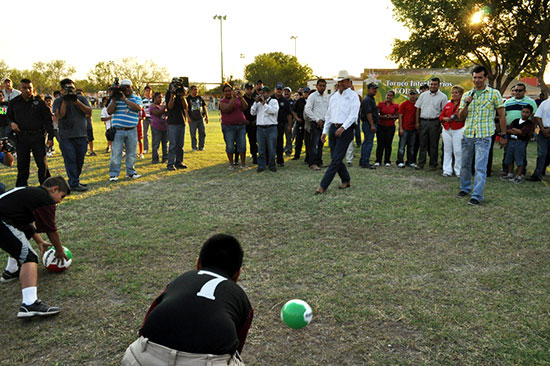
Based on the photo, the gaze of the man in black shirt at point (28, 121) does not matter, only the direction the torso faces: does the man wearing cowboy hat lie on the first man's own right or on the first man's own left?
on the first man's own left

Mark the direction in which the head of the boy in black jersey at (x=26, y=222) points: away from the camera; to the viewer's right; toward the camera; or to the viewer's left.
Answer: to the viewer's right

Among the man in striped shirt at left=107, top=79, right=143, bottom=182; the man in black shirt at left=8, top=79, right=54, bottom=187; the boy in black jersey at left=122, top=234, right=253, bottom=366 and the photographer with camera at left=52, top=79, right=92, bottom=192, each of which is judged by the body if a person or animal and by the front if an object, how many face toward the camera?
3

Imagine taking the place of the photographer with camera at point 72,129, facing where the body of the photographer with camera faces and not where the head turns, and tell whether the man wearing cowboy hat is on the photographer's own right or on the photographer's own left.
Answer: on the photographer's own left

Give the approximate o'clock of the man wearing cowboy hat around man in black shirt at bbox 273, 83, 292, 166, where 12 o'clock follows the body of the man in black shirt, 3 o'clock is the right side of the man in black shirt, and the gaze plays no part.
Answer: The man wearing cowboy hat is roughly at 10 o'clock from the man in black shirt.

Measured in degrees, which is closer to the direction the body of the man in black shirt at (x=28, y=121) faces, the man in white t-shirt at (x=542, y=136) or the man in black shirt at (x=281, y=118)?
the man in white t-shirt

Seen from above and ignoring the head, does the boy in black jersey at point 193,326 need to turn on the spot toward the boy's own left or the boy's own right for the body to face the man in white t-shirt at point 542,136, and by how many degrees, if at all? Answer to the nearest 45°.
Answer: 0° — they already face them

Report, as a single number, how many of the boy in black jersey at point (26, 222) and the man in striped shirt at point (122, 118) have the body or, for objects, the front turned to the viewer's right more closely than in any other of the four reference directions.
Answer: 1

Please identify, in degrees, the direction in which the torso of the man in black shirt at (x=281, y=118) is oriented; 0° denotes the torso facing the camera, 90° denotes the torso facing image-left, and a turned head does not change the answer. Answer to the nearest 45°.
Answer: approximately 45°

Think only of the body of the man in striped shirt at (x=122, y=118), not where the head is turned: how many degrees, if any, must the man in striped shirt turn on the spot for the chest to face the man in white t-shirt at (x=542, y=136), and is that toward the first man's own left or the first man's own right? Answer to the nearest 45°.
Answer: approximately 90° to the first man's own left

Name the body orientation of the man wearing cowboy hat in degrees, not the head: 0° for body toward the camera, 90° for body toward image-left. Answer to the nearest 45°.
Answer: approximately 45°

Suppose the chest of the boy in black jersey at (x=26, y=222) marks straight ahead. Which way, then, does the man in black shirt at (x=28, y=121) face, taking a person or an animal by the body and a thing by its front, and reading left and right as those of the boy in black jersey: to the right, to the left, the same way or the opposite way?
to the right

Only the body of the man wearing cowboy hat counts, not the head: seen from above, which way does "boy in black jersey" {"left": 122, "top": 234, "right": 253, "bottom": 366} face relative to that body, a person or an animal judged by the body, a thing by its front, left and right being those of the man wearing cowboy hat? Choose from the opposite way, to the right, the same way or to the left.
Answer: the opposite way
